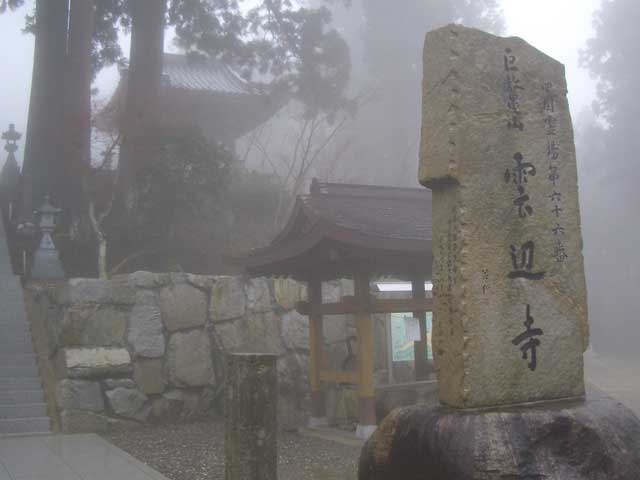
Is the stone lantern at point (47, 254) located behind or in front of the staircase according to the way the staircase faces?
behind

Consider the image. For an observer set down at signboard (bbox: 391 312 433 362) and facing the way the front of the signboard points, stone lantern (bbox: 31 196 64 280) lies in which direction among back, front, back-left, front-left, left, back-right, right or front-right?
right

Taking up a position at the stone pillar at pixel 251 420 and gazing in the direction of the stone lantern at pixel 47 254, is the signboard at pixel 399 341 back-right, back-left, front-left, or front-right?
front-right

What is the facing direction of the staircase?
toward the camera

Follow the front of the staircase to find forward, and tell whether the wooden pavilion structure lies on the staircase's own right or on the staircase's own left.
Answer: on the staircase's own left

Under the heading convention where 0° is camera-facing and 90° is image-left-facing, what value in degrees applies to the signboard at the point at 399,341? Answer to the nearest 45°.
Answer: approximately 0°

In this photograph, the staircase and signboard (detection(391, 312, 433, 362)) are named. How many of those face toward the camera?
2

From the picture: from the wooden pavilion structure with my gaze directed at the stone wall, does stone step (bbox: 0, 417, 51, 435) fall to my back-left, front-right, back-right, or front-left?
front-left

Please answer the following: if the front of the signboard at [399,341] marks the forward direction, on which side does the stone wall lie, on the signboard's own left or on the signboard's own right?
on the signboard's own right

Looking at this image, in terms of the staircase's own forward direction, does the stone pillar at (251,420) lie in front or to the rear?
in front

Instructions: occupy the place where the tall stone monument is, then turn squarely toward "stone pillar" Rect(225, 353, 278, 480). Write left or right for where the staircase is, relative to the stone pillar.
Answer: right

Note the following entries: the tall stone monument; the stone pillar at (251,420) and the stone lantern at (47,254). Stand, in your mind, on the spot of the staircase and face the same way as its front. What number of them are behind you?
1

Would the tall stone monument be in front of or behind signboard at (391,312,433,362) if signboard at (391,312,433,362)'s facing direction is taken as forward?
in front
